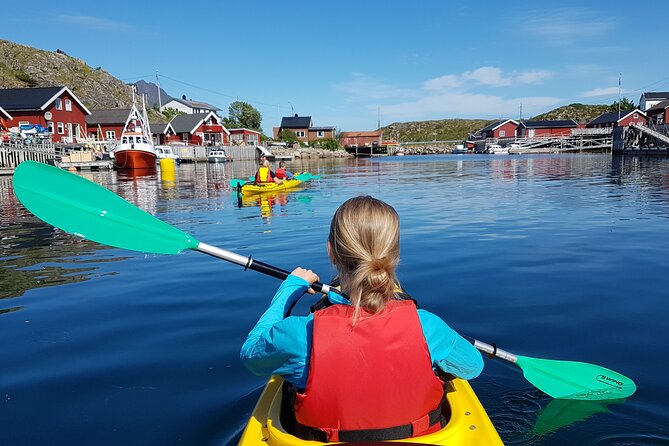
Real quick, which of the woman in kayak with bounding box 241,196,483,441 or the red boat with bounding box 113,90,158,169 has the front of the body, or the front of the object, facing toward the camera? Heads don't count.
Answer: the red boat

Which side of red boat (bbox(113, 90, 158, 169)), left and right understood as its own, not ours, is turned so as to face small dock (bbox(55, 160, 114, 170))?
right

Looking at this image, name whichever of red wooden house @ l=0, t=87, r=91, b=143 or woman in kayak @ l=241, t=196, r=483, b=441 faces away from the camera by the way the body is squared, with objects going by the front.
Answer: the woman in kayak

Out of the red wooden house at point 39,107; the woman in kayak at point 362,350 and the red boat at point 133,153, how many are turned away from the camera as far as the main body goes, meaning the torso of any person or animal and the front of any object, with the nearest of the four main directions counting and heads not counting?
1

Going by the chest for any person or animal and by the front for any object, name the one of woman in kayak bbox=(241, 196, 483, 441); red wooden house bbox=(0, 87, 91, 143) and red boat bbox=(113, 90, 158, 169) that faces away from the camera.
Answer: the woman in kayak

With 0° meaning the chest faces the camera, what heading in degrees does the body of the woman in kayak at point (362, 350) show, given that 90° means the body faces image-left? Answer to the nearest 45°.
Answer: approximately 180°

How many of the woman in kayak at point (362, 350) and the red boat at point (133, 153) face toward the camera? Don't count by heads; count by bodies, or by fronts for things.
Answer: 1

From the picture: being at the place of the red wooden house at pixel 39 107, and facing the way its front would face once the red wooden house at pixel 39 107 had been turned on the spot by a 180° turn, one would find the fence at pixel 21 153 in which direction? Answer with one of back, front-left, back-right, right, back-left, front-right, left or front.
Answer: back-left

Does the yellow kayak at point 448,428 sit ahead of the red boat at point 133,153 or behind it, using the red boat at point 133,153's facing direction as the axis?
ahead

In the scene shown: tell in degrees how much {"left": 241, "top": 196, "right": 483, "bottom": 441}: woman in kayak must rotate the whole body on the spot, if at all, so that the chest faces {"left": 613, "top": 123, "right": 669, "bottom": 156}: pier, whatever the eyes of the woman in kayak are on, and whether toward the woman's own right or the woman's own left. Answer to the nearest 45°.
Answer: approximately 45° to the woman's own right

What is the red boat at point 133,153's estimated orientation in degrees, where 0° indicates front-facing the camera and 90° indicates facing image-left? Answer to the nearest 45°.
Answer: approximately 0°

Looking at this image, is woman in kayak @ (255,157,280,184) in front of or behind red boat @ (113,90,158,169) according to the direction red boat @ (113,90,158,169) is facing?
in front

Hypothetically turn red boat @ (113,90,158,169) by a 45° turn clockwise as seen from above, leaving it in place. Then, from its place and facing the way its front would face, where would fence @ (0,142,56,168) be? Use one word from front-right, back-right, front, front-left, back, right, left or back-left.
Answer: front

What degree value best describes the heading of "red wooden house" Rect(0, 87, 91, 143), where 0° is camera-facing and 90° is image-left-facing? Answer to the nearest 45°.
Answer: approximately 315°
